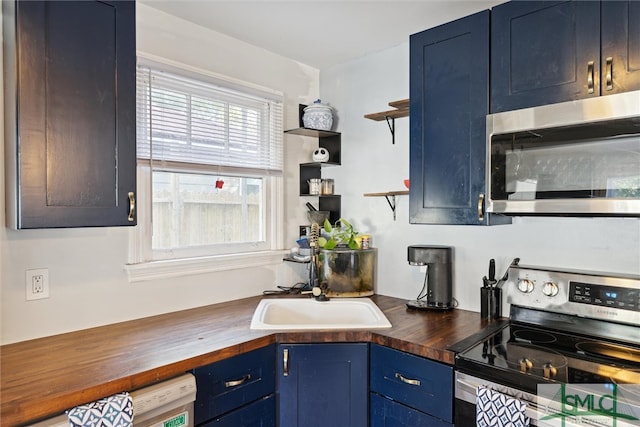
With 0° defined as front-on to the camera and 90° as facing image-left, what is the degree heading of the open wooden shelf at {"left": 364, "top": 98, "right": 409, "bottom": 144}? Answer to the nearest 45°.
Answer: approximately 45°

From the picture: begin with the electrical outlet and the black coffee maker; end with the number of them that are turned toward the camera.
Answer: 1

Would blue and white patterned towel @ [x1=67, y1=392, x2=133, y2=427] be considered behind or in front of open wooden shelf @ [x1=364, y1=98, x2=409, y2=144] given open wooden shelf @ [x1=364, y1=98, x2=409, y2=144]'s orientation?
in front

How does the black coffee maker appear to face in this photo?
to the viewer's left

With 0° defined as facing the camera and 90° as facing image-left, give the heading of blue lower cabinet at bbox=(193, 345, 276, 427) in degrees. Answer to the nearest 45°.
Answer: approximately 315°

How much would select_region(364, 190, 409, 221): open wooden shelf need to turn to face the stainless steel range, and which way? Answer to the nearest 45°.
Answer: approximately 90° to its left

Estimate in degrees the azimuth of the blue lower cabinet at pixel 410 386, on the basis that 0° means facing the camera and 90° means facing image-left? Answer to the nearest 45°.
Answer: approximately 45°

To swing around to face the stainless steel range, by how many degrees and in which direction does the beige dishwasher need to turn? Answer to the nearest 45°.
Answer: approximately 45° to its left

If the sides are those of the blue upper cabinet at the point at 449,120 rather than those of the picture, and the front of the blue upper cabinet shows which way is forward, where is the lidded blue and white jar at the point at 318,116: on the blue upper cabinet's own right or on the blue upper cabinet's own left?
on the blue upper cabinet's own right
